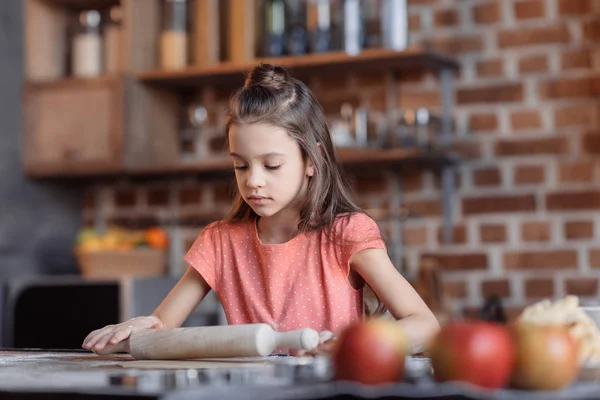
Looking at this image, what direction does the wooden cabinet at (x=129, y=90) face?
toward the camera

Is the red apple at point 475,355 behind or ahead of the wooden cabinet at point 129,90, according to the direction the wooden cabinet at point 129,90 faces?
ahead

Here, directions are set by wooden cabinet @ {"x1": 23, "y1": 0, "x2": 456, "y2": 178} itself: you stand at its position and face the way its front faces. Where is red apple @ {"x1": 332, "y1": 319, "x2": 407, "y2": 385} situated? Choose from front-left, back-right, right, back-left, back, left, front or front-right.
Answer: front

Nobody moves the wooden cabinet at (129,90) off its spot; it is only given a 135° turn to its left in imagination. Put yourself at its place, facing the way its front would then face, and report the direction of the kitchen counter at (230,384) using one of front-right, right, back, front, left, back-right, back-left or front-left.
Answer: back-right

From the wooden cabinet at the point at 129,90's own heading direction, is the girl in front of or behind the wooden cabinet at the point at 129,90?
in front
